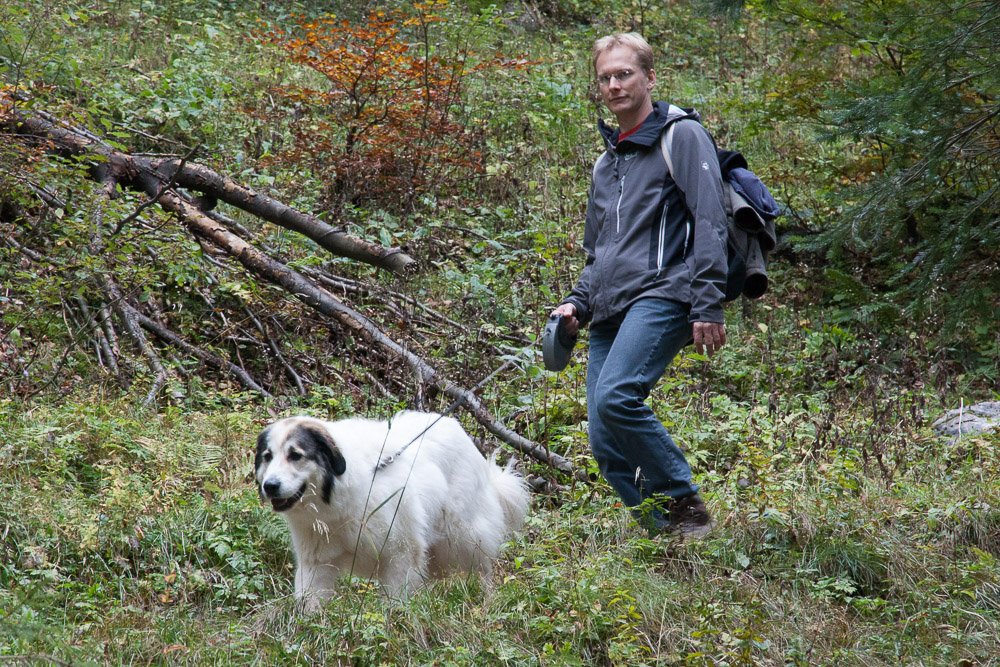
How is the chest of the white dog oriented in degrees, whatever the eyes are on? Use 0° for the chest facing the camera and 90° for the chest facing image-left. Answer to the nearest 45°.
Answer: approximately 45°

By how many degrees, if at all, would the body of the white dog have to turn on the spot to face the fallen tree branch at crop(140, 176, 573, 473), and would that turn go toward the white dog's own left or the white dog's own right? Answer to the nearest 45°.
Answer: approximately 135° to the white dog's own right

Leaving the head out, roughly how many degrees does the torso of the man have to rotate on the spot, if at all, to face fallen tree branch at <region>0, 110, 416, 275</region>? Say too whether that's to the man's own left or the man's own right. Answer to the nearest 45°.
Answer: approximately 90° to the man's own right

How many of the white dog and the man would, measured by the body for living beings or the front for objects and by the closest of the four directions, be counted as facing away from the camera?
0

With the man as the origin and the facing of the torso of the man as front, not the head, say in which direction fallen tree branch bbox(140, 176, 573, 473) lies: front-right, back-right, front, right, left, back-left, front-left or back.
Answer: right

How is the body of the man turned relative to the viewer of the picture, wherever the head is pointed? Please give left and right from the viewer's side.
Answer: facing the viewer and to the left of the viewer

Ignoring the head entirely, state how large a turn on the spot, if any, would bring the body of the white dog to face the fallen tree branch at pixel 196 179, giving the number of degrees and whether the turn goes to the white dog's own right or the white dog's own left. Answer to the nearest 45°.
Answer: approximately 90° to the white dog's own right

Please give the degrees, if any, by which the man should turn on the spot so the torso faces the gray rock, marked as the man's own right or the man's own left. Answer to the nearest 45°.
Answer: approximately 180°

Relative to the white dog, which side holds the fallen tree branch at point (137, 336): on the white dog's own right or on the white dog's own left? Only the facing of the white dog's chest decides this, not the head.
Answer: on the white dog's own right
